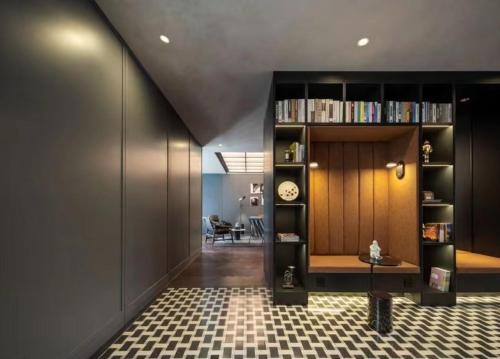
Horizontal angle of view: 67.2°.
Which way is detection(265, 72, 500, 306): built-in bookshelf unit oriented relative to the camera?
toward the camera

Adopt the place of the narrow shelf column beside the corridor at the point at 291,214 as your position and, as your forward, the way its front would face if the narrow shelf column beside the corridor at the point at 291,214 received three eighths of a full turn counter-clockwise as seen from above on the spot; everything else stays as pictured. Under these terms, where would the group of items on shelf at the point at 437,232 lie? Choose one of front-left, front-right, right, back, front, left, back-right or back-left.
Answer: front-right

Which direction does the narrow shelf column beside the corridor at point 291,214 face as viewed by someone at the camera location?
facing the viewer

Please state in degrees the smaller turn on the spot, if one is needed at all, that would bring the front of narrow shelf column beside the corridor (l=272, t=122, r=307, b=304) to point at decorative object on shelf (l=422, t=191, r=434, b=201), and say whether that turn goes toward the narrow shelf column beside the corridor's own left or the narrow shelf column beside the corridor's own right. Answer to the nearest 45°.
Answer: approximately 90° to the narrow shelf column beside the corridor's own left

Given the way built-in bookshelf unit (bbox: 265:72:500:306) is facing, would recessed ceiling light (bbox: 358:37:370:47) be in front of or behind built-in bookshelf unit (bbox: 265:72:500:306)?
in front

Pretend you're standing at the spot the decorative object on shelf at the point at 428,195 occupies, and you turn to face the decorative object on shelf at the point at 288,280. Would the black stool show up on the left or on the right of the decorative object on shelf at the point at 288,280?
left

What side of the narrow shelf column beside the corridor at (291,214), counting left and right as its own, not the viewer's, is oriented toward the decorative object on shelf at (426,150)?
left

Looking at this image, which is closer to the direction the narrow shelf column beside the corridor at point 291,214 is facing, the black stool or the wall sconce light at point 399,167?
the black stool
